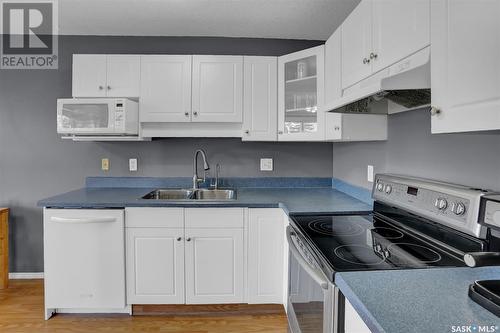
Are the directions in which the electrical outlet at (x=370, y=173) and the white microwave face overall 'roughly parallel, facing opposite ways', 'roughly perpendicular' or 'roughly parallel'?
roughly perpendicular

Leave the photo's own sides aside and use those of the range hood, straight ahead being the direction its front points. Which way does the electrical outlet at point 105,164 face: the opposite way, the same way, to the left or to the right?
to the left

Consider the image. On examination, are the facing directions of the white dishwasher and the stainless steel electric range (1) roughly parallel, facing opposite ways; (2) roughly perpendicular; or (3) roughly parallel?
roughly perpendicular

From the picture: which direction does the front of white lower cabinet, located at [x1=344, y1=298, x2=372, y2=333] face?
to the viewer's left

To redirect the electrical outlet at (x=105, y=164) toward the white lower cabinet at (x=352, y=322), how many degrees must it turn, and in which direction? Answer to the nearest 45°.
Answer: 0° — it already faces it

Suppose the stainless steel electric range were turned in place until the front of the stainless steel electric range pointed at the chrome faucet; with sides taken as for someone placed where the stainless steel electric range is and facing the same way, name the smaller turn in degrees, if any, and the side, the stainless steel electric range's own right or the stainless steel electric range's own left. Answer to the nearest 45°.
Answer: approximately 90° to the stainless steel electric range's own right
